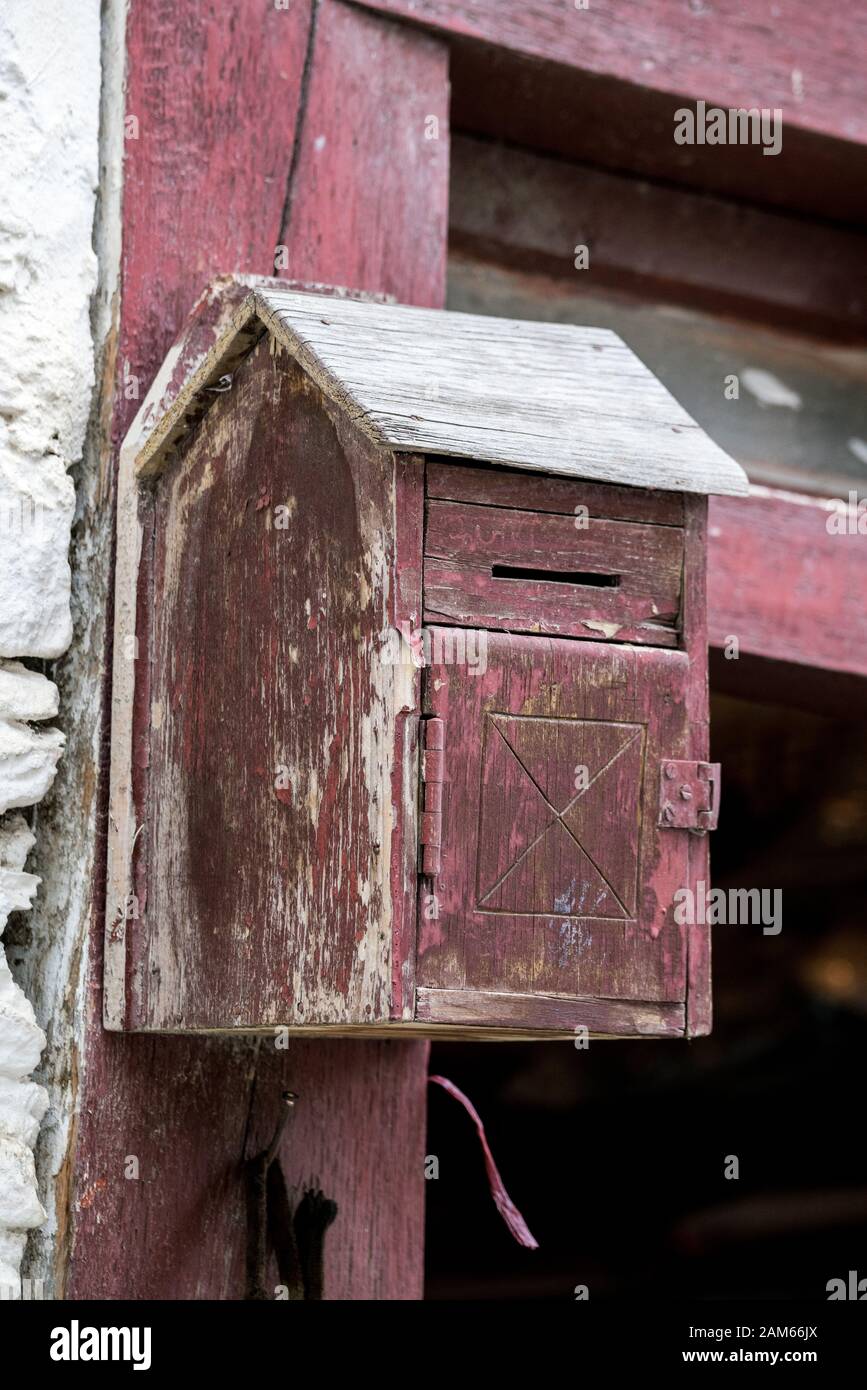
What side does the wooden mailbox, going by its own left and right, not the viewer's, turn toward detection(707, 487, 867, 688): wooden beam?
left

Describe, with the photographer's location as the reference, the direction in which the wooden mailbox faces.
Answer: facing the viewer and to the right of the viewer
